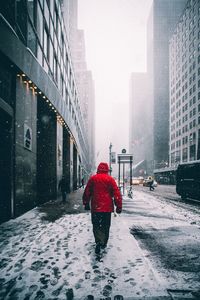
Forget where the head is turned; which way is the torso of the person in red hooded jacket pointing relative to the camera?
away from the camera

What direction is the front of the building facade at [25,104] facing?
to the viewer's right
